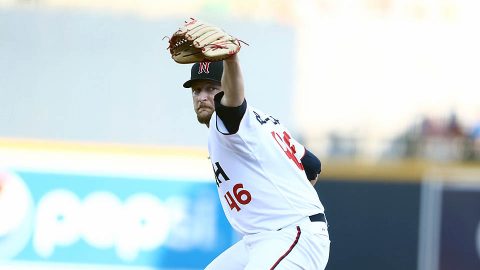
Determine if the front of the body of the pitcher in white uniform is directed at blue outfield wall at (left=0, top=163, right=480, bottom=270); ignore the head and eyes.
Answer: no

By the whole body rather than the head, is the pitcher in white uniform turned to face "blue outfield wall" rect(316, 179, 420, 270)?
no
